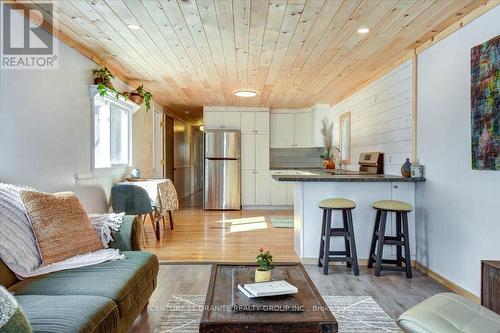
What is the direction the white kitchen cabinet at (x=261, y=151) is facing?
toward the camera

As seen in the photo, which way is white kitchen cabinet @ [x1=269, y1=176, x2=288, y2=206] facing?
toward the camera

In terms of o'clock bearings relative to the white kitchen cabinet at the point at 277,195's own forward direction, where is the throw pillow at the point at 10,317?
The throw pillow is roughly at 12 o'clock from the white kitchen cabinet.

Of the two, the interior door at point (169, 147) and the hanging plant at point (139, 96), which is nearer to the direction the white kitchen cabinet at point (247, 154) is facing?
the hanging plant

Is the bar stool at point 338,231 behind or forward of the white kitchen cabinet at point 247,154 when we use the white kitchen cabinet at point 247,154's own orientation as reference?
forward

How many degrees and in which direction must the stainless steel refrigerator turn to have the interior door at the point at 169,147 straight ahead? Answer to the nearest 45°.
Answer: approximately 135° to its right

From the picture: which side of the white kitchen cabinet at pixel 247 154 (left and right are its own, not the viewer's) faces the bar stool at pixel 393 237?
front

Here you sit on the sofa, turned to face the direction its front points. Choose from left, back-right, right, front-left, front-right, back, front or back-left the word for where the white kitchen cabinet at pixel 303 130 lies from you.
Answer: left

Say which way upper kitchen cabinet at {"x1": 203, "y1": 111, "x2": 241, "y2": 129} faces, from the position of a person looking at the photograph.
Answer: facing the viewer

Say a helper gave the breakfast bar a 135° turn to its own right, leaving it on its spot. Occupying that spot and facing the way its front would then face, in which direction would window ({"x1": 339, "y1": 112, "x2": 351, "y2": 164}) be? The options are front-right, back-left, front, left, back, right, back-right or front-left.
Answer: front-right

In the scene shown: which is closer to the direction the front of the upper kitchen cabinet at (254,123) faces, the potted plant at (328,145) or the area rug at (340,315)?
the area rug

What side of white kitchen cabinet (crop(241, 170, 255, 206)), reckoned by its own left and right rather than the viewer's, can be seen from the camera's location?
front

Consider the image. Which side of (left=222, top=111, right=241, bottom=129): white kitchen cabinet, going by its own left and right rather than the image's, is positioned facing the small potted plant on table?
front
